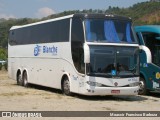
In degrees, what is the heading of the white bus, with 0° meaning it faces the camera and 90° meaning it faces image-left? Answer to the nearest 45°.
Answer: approximately 315°
